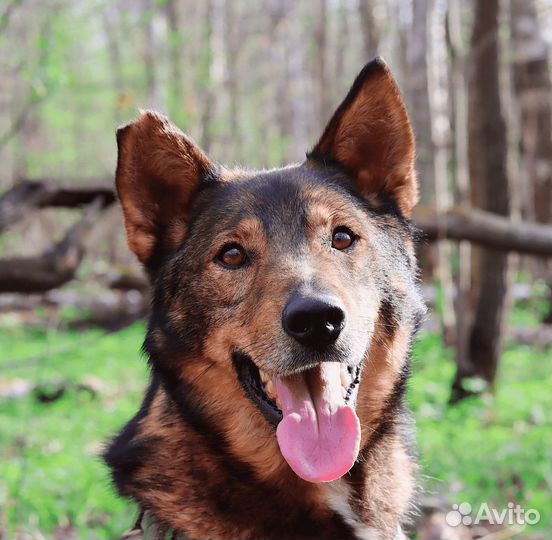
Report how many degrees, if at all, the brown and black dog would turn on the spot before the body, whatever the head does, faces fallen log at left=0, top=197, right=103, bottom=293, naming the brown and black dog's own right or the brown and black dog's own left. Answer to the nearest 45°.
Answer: approximately 180°

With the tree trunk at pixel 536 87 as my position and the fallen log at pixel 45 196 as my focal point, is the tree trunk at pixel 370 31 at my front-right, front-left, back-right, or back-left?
front-right

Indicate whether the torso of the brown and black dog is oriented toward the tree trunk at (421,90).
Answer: no

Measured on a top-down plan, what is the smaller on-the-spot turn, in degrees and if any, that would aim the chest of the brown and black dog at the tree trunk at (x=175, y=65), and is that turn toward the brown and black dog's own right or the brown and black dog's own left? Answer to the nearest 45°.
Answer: approximately 135° to the brown and black dog's own left

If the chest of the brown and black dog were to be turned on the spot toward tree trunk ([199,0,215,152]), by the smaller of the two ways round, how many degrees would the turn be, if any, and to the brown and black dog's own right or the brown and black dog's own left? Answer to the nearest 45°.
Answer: approximately 135° to the brown and black dog's own left

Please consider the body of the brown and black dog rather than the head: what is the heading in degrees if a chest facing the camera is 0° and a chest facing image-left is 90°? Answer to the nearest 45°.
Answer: approximately 315°

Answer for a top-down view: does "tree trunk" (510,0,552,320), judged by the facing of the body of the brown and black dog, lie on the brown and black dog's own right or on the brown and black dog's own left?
on the brown and black dog's own left

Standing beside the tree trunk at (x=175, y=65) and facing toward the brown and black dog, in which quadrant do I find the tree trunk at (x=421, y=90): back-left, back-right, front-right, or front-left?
front-left

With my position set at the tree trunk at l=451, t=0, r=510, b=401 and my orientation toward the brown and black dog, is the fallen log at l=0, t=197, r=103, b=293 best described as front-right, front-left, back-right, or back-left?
front-right

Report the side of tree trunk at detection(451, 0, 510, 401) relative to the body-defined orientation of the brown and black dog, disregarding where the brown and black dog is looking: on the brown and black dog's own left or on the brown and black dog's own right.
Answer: on the brown and black dog's own left

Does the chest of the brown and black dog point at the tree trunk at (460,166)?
no

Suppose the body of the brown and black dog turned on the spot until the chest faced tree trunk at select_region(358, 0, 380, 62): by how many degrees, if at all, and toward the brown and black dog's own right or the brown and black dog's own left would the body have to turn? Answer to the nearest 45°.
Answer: approximately 135° to the brown and black dog's own left

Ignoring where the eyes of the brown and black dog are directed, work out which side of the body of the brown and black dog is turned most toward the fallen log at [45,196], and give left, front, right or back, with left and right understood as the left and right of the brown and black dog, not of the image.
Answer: back

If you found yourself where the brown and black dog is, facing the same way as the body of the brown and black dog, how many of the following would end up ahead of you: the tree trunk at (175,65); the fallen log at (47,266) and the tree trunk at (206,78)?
0
